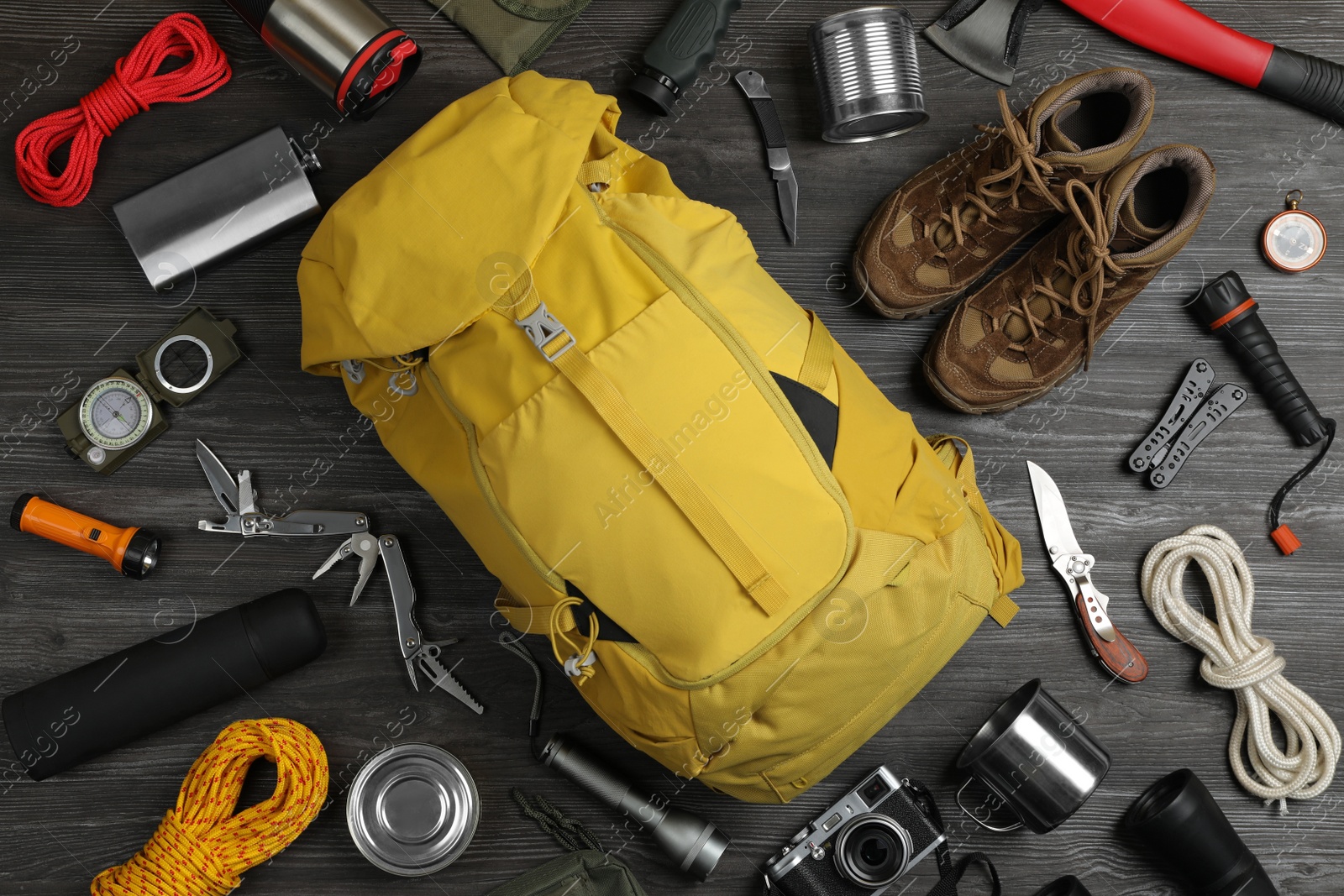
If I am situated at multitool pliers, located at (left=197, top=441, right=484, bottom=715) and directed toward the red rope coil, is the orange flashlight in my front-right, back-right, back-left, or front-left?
front-left

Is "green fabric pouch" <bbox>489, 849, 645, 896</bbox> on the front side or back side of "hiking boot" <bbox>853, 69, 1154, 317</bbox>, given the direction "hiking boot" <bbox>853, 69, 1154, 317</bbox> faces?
on the front side

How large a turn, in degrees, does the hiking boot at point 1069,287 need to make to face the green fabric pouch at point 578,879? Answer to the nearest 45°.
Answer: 0° — it already faces it

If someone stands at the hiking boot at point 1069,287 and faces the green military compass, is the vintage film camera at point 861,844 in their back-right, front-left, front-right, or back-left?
front-left

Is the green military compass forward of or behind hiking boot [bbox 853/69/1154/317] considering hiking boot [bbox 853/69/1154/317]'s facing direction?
forward

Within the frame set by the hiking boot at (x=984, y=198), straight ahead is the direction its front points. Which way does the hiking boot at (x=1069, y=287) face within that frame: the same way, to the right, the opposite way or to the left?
the same way

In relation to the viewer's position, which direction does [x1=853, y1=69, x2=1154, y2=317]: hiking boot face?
facing the viewer and to the left of the viewer

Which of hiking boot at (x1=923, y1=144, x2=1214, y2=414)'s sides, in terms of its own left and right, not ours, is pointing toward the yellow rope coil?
front

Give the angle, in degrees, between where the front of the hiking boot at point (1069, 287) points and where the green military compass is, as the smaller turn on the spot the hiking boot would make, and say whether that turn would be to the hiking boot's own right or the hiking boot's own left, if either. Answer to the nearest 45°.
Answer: approximately 45° to the hiking boot's own right
